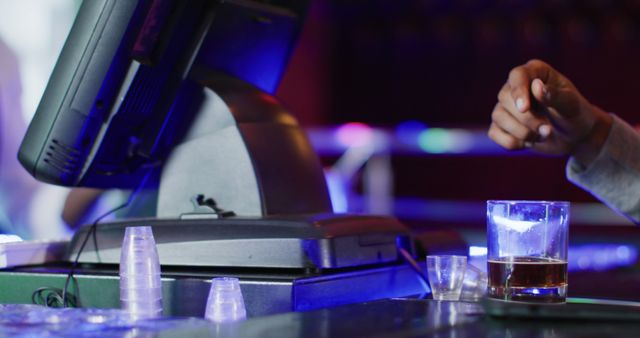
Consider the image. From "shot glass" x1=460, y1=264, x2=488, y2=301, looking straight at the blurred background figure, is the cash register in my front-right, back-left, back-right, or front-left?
front-left

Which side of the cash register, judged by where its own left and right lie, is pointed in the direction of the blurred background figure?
front

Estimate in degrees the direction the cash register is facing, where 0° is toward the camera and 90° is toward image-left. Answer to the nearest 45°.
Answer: approximately 135°

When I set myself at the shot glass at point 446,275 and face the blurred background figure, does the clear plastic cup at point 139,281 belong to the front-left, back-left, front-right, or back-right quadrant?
front-left
